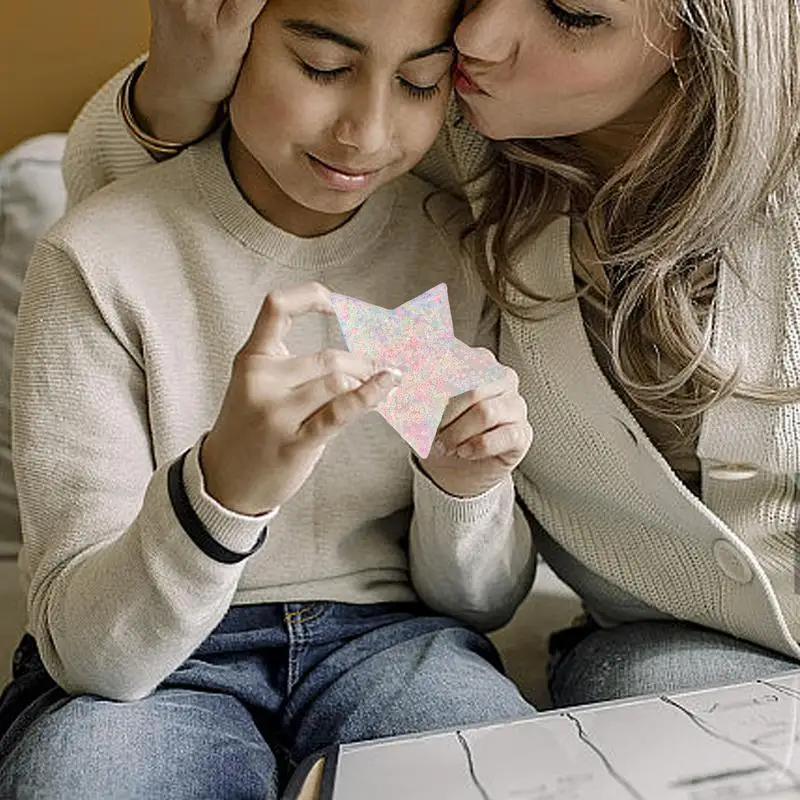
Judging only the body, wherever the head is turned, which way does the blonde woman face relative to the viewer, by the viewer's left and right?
facing the viewer and to the left of the viewer

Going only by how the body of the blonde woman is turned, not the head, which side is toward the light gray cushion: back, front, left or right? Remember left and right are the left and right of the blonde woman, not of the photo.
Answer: right
